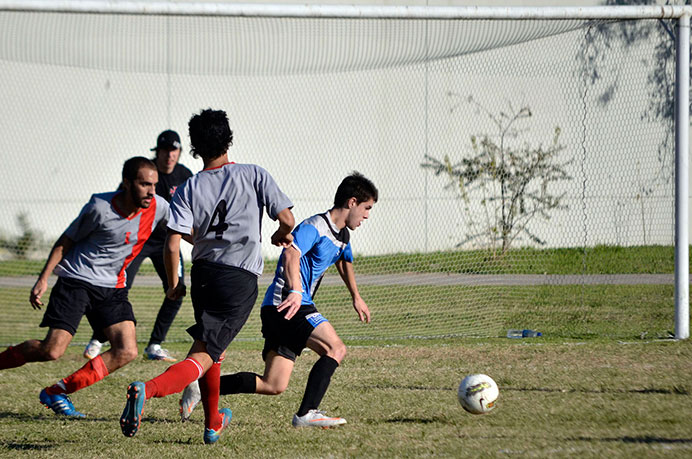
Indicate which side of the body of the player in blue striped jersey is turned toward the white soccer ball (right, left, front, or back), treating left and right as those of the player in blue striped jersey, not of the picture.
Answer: front

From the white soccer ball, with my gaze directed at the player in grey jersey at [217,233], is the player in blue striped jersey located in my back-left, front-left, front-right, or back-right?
front-right

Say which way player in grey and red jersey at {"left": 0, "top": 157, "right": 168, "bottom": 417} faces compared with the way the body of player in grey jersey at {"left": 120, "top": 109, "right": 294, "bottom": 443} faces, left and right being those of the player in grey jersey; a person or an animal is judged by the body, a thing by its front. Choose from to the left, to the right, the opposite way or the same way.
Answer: to the right

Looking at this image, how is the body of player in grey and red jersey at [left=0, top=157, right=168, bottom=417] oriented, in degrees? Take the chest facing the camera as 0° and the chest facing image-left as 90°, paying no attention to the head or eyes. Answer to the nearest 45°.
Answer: approximately 315°

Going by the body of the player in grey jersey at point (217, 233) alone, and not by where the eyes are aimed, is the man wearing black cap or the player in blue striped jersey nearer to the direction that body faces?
the player in blue striped jersey

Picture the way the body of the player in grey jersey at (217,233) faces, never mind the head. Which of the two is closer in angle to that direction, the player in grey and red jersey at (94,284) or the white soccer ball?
the white soccer ball

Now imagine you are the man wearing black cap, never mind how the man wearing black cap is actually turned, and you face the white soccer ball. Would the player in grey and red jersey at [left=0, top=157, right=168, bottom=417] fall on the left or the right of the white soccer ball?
right

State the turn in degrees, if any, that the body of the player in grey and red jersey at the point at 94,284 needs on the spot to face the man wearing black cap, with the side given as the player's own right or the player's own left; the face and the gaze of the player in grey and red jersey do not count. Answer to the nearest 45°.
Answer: approximately 135° to the player's own left

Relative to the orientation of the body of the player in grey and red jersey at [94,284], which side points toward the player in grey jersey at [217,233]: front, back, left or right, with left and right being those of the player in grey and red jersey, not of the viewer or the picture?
front

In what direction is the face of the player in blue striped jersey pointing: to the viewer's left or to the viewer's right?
to the viewer's right

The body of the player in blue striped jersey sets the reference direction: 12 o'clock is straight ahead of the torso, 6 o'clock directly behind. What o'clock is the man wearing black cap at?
The man wearing black cap is roughly at 8 o'clock from the player in blue striped jersey.

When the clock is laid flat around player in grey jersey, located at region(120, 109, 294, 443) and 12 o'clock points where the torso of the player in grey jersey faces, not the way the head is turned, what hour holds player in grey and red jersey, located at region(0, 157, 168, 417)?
The player in grey and red jersey is roughly at 9 o'clock from the player in grey jersey.

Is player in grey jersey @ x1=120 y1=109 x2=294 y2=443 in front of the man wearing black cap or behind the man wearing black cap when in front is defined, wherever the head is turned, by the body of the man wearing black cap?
in front

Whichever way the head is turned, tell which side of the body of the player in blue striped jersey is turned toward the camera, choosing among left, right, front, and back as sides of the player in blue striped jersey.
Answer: right

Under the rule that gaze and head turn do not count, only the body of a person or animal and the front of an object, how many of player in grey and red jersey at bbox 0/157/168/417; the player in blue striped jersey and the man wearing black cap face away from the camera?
0
